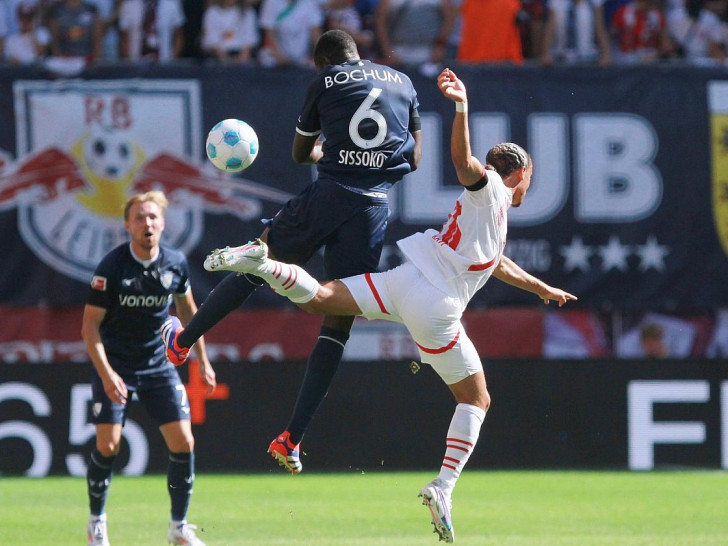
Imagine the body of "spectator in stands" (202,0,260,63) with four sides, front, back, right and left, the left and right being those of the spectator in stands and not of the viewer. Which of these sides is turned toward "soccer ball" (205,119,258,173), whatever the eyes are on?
front

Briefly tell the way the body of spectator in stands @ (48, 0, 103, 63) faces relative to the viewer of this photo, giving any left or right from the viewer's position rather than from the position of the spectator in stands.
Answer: facing the viewer

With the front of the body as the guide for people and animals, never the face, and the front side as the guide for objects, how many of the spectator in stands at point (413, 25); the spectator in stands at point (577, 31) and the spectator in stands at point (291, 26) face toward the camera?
3

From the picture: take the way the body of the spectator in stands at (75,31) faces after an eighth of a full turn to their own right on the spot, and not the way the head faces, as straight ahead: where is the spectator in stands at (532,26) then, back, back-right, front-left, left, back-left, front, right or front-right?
back-left

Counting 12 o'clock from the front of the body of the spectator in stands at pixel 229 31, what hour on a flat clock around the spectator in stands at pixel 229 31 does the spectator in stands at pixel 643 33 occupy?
the spectator in stands at pixel 643 33 is roughly at 9 o'clock from the spectator in stands at pixel 229 31.

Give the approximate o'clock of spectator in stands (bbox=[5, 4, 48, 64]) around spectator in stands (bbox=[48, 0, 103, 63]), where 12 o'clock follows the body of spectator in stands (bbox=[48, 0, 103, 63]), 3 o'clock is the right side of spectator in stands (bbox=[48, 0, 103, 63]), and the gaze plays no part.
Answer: spectator in stands (bbox=[5, 4, 48, 64]) is roughly at 4 o'clock from spectator in stands (bbox=[48, 0, 103, 63]).

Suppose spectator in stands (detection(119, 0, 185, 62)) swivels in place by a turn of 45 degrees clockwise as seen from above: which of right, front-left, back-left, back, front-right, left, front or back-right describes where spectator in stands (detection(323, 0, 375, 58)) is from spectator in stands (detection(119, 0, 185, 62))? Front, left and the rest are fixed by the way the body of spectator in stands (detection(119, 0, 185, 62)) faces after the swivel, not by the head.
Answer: back-left

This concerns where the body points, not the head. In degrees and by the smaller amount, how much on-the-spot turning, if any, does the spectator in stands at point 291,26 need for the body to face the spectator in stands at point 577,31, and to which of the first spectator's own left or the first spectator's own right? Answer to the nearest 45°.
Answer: approximately 90° to the first spectator's own left

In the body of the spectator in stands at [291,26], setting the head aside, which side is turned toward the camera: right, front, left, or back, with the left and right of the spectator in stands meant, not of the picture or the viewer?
front
